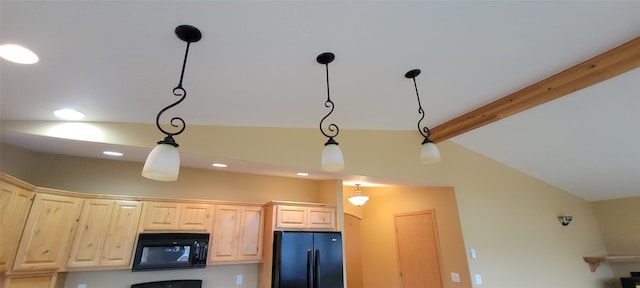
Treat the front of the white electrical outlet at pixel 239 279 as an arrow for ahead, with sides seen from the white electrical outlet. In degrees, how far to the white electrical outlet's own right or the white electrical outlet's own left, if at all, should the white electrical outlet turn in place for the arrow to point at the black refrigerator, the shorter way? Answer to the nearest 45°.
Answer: approximately 45° to the white electrical outlet's own left

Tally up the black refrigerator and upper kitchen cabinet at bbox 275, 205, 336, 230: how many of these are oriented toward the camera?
2

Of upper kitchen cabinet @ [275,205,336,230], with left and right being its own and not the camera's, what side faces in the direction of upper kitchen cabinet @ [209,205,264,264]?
right

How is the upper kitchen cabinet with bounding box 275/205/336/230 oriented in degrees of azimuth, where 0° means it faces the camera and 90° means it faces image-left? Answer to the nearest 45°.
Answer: approximately 0°

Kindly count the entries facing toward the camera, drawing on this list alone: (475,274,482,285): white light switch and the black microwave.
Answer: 2

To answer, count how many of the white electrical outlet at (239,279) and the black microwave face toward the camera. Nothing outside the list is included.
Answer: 2

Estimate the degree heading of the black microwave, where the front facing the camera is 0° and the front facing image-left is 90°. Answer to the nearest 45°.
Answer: approximately 0°

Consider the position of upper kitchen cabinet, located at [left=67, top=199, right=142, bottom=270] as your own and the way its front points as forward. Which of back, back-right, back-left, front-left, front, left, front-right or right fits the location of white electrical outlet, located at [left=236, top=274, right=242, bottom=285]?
left

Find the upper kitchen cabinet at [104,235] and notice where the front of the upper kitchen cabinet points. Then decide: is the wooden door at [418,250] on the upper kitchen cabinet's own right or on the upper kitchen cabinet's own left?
on the upper kitchen cabinet's own left

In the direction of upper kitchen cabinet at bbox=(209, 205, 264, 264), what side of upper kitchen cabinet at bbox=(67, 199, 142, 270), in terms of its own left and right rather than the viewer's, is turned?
left

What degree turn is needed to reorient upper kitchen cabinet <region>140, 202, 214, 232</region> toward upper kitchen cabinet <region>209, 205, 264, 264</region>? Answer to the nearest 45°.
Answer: approximately 90° to its left

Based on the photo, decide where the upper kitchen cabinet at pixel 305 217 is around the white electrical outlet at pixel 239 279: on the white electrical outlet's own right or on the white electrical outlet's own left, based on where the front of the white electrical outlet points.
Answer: on the white electrical outlet's own left
